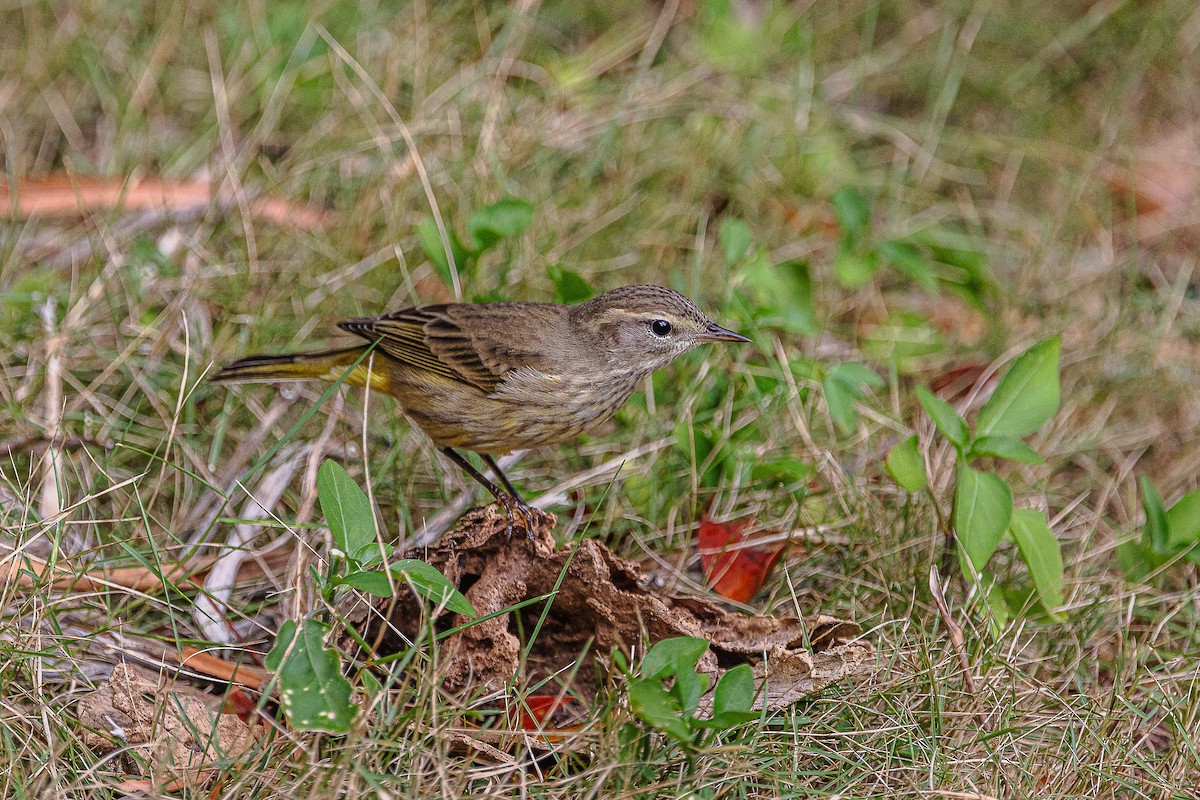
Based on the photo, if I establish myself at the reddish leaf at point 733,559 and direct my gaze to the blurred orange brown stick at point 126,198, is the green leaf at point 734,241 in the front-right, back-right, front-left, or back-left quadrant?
front-right

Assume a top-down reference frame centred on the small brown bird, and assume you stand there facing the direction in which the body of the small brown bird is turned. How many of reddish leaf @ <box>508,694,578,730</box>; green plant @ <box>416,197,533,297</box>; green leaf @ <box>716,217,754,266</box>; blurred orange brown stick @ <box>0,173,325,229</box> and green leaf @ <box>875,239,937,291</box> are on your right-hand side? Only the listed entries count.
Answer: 1

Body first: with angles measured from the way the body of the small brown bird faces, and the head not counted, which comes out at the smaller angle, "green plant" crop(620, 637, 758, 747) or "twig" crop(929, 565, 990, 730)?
the twig

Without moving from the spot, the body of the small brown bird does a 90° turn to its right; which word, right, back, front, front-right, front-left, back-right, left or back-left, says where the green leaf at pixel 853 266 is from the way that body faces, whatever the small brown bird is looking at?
back-left

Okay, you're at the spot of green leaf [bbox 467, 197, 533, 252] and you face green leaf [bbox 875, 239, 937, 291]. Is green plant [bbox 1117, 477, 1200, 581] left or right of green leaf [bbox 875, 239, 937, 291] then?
right

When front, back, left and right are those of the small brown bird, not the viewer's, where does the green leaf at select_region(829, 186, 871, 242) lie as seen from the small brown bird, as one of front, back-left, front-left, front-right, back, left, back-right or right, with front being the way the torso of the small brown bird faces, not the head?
front-left

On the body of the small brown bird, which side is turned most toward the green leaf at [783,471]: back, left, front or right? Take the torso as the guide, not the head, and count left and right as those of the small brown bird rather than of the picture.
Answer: front

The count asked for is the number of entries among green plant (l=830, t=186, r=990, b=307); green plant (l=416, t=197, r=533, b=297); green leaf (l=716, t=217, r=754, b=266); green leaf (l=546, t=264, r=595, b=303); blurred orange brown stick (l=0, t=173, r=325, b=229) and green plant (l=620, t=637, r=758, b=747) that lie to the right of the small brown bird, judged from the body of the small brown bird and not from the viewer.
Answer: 1

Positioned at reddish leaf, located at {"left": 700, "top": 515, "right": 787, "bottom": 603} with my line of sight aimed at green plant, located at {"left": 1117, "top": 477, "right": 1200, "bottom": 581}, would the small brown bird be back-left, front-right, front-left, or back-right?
back-left

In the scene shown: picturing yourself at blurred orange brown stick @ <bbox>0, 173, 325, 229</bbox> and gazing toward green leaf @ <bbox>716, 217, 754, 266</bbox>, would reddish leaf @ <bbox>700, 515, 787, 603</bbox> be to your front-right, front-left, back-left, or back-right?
front-right

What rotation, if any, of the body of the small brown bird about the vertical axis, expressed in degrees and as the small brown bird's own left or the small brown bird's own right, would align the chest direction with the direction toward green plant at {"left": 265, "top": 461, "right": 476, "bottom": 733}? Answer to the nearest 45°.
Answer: approximately 90° to the small brown bird's own right

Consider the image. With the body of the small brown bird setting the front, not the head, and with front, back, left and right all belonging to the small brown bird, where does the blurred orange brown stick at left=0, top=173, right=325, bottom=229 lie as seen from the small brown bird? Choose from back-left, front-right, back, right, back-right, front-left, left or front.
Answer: back-left

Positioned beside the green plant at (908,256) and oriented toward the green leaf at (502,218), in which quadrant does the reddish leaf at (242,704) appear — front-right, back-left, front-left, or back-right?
front-left

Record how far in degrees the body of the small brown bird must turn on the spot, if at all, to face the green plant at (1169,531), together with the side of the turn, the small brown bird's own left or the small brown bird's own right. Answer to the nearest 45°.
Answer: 0° — it already faces it

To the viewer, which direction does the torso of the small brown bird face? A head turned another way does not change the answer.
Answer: to the viewer's right
